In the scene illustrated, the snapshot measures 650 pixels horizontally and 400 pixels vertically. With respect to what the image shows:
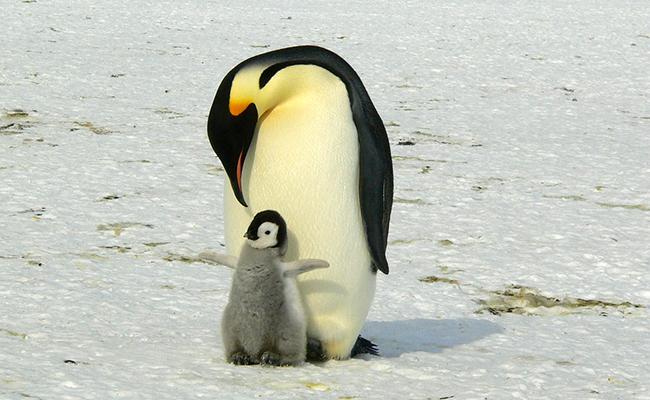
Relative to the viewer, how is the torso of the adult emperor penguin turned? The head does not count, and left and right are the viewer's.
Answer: facing the viewer and to the left of the viewer
